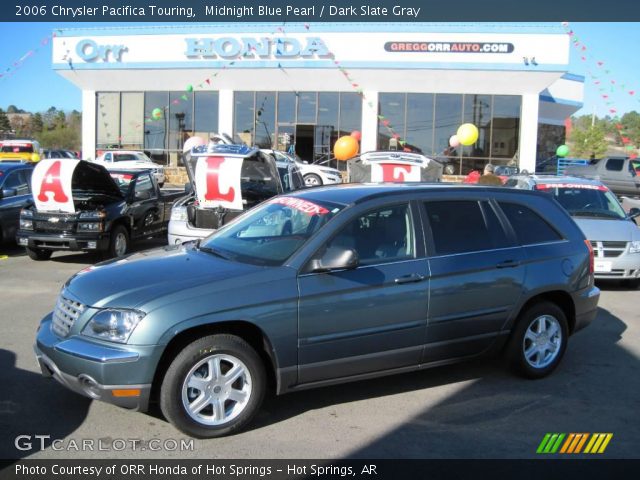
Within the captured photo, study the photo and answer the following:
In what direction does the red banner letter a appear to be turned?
toward the camera

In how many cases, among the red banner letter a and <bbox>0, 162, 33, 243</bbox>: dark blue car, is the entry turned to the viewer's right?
0

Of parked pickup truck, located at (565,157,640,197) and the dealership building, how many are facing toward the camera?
1

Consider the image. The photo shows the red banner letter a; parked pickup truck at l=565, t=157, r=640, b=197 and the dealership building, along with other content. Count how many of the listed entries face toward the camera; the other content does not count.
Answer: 2

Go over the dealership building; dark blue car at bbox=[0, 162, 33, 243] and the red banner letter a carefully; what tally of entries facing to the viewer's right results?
0

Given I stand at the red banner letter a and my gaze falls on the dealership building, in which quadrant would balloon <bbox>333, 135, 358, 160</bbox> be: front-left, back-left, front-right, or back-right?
front-right

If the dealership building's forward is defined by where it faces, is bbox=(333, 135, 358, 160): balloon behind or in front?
in front

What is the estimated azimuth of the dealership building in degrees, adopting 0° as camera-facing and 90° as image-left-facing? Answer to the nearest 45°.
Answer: approximately 0°

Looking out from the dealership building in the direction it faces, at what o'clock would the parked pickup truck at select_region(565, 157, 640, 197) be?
The parked pickup truck is roughly at 10 o'clock from the dealership building.

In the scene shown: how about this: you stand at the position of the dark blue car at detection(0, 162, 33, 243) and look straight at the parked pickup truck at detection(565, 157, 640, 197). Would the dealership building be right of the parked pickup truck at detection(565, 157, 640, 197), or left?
left

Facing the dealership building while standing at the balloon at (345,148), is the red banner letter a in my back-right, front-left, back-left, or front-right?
back-left

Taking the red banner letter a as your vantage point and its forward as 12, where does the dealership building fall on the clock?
The dealership building is roughly at 7 o'clock from the red banner letter a.
